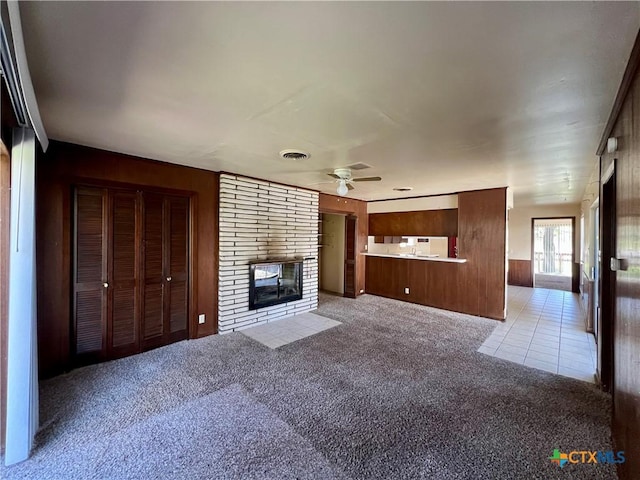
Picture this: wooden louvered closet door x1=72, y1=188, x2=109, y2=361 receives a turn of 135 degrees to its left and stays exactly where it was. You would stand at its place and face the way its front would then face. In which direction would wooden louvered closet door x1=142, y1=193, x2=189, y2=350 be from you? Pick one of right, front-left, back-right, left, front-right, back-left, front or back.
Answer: front-right

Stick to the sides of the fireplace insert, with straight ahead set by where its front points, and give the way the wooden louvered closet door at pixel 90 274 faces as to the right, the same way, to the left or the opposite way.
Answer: the same way

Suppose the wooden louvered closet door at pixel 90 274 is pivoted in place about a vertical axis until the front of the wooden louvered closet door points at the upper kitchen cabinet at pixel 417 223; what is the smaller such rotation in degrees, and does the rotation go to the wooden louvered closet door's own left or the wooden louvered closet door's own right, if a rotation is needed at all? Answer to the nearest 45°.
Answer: approximately 90° to the wooden louvered closet door's own left

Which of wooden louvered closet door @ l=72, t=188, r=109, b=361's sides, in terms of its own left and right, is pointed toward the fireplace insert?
left

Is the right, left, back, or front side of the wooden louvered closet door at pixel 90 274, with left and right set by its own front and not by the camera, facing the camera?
front

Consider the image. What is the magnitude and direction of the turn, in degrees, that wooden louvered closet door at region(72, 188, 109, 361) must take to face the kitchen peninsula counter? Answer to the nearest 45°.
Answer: approximately 90° to its left

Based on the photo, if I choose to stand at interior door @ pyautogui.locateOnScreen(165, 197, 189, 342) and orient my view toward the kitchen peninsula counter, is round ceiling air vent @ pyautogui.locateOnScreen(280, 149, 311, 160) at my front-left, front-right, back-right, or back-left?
front-right

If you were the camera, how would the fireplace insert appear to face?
facing the viewer and to the right of the viewer

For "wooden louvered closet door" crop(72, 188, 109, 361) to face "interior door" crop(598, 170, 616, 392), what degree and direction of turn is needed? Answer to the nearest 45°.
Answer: approximately 45° to its left

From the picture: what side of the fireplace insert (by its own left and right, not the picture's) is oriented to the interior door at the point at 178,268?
right

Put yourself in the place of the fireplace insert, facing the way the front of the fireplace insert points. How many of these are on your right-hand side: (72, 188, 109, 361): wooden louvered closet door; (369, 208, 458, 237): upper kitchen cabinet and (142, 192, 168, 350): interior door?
2

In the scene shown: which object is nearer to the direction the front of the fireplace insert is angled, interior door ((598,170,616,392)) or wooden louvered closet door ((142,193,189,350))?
the interior door

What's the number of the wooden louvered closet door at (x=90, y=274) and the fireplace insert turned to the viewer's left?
0
